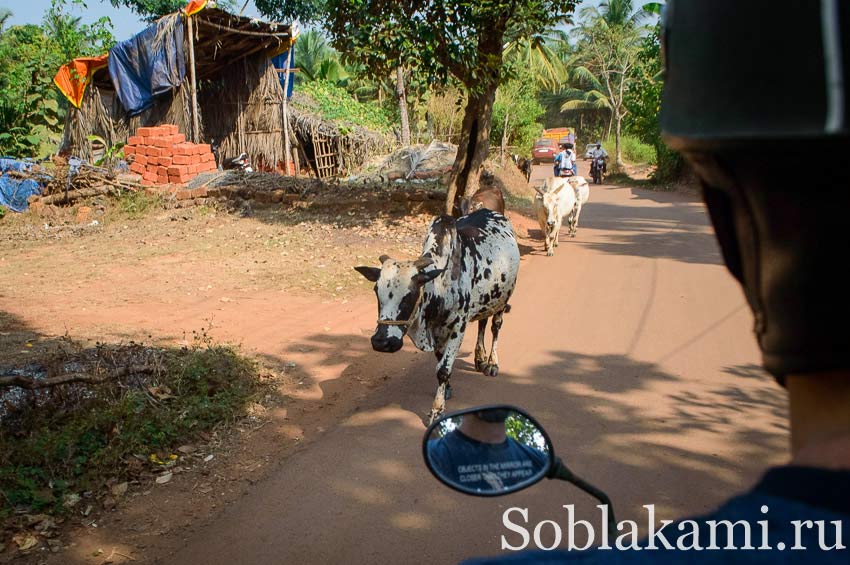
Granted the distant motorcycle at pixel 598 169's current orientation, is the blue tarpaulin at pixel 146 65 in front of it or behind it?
in front

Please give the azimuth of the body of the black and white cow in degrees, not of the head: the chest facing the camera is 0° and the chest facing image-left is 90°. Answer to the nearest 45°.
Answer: approximately 45°

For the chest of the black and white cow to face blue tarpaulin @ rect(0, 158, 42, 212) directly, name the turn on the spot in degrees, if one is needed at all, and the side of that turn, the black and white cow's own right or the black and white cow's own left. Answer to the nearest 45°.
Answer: approximately 90° to the black and white cow's own right

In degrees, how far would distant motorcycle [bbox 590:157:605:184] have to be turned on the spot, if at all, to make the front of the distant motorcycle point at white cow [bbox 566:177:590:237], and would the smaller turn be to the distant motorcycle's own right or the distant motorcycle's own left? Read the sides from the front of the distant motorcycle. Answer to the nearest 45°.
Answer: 0° — it already faces it

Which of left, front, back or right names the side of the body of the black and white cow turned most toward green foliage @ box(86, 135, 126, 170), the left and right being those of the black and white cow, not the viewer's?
right

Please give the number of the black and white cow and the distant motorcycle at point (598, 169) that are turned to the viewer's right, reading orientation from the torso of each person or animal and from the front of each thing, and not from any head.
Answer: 0

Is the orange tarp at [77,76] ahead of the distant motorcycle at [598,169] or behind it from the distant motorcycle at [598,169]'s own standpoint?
ahead

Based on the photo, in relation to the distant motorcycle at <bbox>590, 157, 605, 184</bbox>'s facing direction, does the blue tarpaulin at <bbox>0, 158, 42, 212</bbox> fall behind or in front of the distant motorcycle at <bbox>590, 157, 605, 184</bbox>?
in front

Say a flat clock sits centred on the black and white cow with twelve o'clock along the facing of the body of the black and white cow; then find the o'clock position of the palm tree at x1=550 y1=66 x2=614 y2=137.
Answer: The palm tree is roughly at 5 o'clock from the black and white cow.

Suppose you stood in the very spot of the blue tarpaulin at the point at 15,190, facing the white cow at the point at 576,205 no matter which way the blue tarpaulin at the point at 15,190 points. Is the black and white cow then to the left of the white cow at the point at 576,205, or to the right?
right

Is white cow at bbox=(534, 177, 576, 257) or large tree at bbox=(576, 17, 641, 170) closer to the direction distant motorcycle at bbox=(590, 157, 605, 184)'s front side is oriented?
the white cow

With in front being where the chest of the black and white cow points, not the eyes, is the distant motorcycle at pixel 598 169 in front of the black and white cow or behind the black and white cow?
behind

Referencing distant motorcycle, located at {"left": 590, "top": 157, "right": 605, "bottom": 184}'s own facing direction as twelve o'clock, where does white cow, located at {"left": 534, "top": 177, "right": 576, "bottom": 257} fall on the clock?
The white cow is roughly at 12 o'clock from the distant motorcycle.
